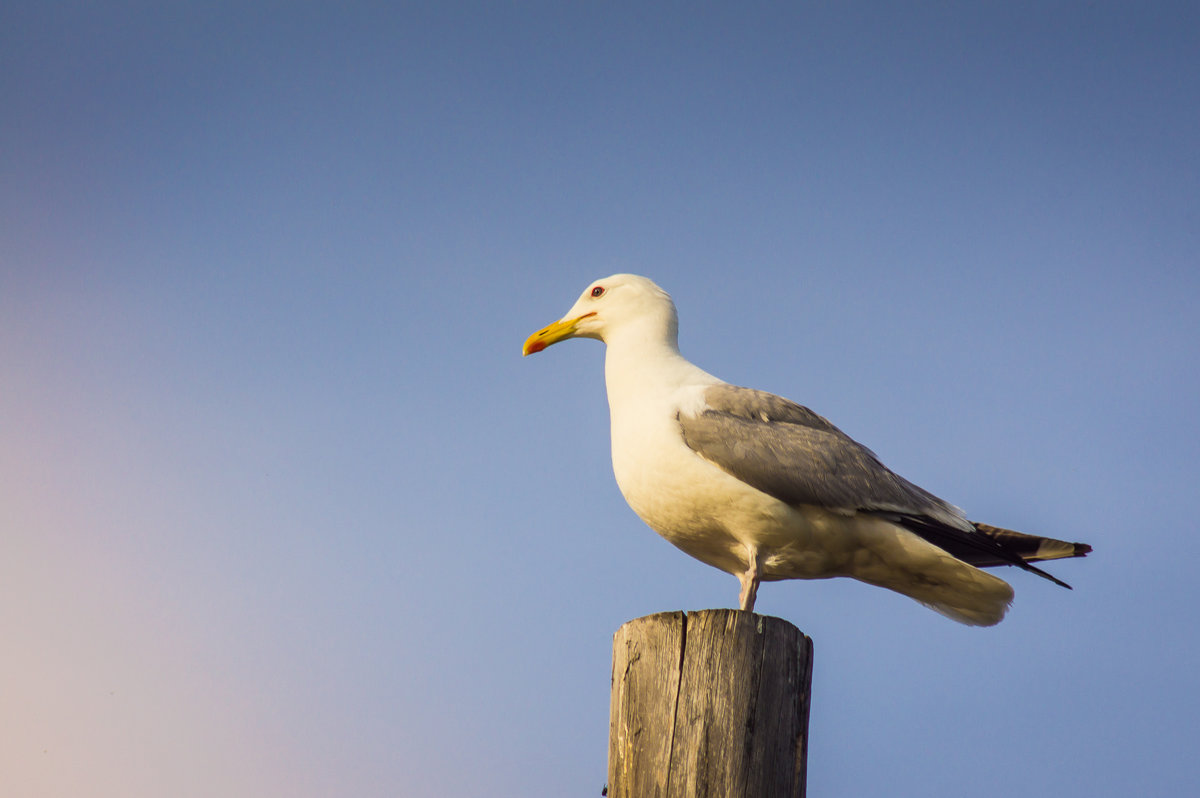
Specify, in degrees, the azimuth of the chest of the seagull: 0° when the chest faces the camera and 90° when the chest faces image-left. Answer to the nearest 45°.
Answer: approximately 90°
